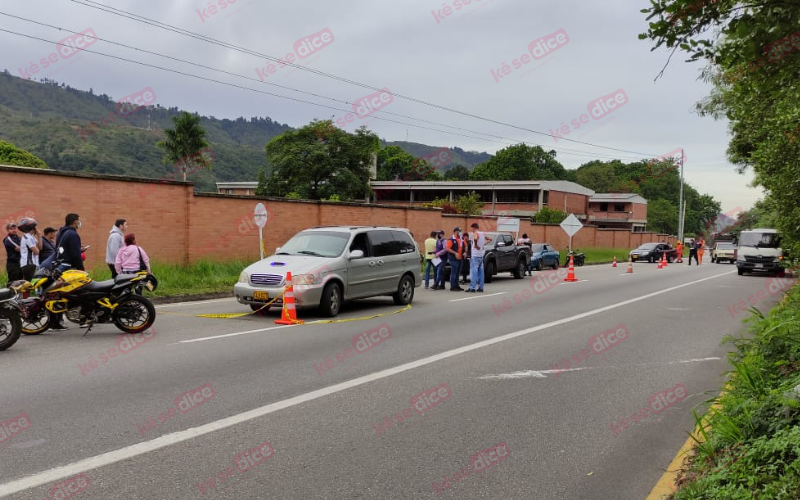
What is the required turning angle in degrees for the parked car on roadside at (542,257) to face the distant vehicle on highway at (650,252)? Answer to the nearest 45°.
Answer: approximately 180°

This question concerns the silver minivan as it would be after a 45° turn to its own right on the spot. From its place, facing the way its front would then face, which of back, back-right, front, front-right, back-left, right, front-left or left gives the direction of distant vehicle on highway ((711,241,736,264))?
back-right

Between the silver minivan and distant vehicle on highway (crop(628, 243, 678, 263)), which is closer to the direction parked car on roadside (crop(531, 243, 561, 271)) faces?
the silver minivan

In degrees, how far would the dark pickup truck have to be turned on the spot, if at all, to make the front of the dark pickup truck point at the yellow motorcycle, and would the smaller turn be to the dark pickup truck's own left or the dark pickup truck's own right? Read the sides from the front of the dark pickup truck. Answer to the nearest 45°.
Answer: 0° — it already faces it

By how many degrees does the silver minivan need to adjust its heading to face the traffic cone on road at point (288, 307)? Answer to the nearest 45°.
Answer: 0° — it already faces it

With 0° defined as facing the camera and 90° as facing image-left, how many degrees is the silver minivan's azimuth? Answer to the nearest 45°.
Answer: approximately 45°

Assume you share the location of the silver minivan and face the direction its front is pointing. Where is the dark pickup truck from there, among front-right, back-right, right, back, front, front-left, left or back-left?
back
